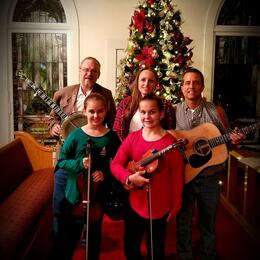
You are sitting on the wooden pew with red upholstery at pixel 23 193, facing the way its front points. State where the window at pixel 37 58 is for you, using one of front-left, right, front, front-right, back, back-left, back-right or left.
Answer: back-left

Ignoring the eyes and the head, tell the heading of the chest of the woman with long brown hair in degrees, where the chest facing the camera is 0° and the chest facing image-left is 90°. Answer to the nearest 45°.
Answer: approximately 0°

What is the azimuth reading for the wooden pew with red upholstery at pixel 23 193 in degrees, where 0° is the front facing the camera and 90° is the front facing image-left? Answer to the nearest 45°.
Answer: approximately 315°

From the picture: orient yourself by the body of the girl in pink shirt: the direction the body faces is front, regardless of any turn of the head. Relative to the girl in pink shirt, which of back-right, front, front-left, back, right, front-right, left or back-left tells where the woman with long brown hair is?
back

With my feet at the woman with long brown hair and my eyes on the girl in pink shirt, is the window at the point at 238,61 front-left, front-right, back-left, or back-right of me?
back-left

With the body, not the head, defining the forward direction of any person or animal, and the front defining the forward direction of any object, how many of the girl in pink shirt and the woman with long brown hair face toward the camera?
2

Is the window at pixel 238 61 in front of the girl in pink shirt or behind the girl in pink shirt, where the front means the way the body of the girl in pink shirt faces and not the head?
behind
